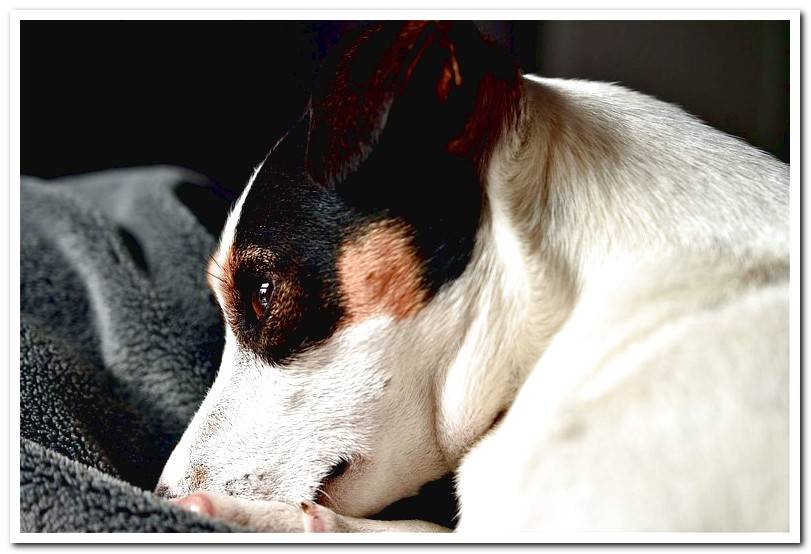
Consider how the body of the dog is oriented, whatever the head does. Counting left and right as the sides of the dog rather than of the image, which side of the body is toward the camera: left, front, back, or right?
left
